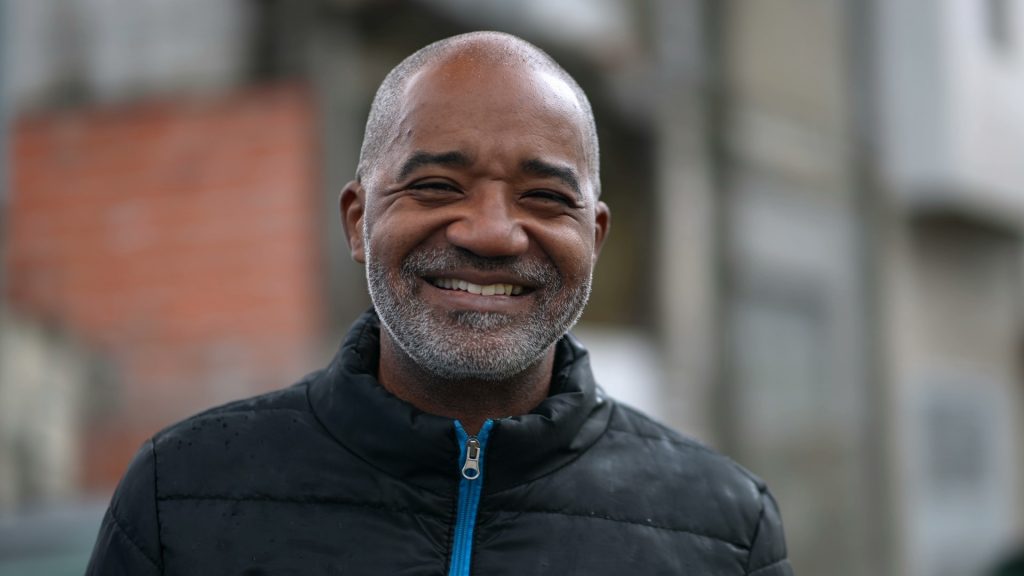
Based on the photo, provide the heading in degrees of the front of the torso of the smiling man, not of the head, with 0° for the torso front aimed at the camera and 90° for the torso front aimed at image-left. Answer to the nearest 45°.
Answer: approximately 0°

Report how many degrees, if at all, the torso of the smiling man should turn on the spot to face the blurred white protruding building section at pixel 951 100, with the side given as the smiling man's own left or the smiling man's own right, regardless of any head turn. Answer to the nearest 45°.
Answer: approximately 135° to the smiling man's own left
